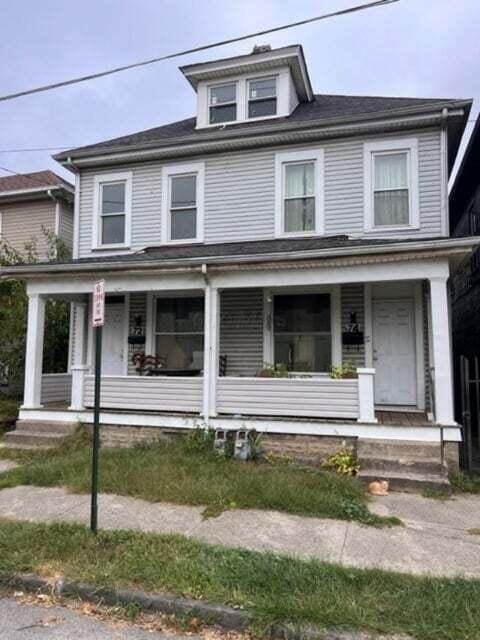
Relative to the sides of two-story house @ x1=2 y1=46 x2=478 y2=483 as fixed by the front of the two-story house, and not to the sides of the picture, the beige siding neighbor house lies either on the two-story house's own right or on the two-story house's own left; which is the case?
on the two-story house's own right

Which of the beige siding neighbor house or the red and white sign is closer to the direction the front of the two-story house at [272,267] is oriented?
the red and white sign

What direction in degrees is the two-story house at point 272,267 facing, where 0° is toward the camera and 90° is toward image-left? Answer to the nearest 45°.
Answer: approximately 0°

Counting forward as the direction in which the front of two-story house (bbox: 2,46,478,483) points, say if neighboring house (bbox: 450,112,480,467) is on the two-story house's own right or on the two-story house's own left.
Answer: on the two-story house's own left
